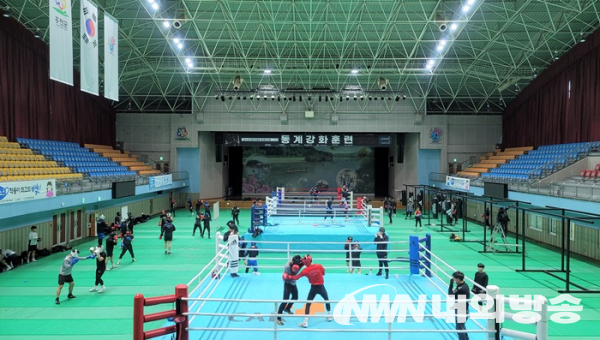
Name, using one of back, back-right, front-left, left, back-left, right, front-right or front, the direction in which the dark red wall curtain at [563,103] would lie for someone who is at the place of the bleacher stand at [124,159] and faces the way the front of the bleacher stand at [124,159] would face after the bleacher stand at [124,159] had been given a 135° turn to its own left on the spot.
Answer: back-right

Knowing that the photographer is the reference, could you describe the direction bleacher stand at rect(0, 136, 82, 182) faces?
facing the viewer and to the right of the viewer

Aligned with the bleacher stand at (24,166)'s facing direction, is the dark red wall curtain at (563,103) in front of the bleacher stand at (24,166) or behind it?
in front

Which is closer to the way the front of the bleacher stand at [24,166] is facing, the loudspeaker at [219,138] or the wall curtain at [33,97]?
the loudspeaker

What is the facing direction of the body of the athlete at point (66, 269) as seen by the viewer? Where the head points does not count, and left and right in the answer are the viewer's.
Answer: facing to the right of the viewer

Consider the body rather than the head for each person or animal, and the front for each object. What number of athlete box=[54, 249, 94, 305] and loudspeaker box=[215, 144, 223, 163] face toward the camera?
1

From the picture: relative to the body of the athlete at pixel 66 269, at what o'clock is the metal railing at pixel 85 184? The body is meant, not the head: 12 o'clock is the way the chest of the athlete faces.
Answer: The metal railing is roughly at 9 o'clock from the athlete.

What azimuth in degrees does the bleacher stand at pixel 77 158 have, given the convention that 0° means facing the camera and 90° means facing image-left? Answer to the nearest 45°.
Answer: approximately 315°

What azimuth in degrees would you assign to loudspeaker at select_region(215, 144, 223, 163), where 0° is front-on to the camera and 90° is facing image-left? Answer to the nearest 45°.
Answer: approximately 0°

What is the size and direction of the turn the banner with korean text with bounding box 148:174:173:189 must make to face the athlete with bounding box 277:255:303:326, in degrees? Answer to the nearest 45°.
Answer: approximately 45° to its right

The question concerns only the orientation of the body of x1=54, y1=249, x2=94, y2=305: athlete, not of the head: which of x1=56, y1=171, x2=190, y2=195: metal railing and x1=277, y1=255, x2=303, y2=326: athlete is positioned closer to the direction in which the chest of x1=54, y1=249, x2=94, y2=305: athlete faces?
the athlete

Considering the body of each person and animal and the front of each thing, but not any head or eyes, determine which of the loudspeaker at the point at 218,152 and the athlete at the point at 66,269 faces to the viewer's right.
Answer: the athlete

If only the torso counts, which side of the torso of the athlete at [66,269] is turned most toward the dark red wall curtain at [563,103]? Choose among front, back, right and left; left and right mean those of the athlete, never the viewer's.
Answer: front

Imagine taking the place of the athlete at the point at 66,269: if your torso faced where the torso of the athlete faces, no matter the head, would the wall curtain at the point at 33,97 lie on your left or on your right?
on your left
